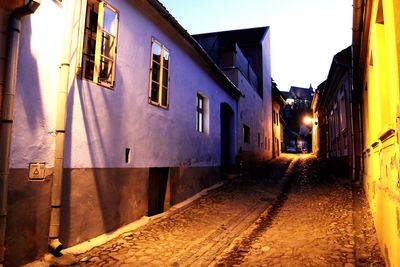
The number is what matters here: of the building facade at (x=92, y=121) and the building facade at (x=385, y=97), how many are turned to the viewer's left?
1

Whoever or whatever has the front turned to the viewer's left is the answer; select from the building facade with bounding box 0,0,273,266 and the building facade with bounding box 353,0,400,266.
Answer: the building facade with bounding box 353,0,400,266

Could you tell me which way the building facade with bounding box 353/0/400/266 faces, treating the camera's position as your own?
facing to the left of the viewer

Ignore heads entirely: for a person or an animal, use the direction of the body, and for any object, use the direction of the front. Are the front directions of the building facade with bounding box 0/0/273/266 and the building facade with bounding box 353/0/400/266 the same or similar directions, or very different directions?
very different directions

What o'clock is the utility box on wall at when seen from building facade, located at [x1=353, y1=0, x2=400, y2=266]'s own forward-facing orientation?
The utility box on wall is roughly at 11 o'clock from the building facade.

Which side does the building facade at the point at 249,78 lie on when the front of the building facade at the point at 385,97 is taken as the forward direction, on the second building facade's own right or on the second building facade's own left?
on the second building facade's own right
